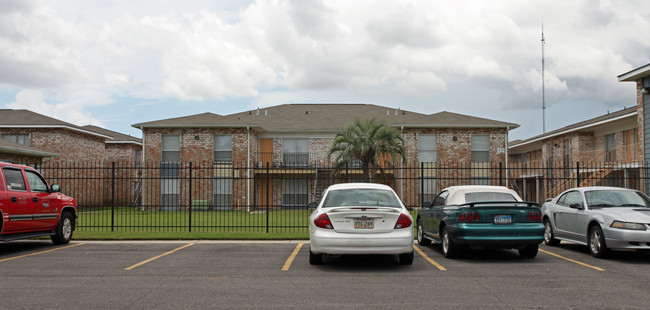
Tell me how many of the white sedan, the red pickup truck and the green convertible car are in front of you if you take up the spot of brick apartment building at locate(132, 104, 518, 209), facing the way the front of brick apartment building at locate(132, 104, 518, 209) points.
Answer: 3

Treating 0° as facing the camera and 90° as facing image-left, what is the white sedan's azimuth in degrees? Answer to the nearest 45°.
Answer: approximately 180°

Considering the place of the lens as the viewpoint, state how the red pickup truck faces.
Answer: facing away from the viewer and to the right of the viewer

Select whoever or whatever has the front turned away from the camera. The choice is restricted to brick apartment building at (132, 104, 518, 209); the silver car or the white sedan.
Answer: the white sedan

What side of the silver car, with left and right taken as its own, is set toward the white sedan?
right

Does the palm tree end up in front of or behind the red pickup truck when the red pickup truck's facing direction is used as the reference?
in front

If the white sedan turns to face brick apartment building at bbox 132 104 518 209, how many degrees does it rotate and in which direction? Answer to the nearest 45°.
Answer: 0° — it already faces it

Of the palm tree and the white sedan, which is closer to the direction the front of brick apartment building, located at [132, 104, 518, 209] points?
the white sedan

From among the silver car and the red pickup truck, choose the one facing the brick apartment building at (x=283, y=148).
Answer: the red pickup truck

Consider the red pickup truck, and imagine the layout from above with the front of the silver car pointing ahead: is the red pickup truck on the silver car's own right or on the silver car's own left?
on the silver car's own right

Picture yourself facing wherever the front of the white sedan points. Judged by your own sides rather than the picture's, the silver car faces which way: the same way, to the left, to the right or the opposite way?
the opposite way

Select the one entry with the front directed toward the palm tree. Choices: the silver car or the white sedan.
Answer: the white sedan

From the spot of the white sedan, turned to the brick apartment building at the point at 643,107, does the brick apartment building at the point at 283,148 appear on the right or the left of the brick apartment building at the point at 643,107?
left

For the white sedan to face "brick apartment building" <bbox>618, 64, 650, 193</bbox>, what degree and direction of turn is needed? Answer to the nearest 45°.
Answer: approximately 45° to its right

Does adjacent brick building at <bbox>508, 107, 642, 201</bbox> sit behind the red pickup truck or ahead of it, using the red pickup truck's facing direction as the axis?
ahead

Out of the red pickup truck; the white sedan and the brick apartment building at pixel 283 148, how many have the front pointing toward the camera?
1

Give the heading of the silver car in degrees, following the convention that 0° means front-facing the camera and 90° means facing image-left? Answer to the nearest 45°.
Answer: approximately 315°

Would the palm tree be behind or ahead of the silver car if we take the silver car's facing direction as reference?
behind
